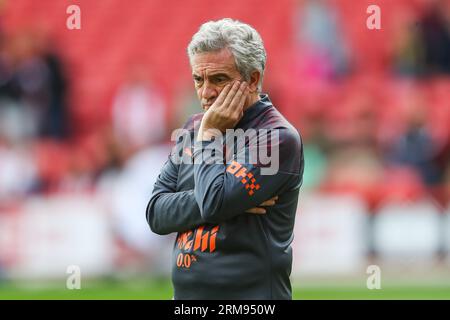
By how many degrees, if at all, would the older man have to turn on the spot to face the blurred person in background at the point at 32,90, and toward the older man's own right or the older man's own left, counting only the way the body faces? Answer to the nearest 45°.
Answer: approximately 135° to the older man's own right

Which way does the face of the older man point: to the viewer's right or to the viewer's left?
to the viewer's left

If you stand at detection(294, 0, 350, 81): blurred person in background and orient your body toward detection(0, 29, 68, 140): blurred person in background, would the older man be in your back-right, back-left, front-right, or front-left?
front-left

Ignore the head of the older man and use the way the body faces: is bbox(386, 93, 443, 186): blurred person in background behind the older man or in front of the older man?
behind

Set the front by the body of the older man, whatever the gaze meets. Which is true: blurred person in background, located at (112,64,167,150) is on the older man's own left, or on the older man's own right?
on the older man's own right

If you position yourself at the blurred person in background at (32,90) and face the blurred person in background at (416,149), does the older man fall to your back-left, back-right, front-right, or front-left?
front-right

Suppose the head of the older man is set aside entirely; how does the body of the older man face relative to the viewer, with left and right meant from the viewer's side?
facing the viewer and to the left of the viewer

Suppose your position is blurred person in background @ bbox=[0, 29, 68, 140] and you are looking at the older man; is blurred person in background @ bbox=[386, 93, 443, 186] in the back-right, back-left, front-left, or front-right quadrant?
front-left

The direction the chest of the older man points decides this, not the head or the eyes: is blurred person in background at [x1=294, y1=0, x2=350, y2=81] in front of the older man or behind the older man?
behind

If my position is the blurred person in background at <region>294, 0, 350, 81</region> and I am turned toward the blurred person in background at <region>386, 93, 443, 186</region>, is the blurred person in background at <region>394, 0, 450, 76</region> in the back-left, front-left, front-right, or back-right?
front-left

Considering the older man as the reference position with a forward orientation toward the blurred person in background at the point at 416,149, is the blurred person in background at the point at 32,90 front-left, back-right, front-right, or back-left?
front-left
